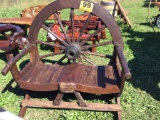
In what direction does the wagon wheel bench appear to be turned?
toward the camera

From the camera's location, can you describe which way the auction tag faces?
facing the viewer
